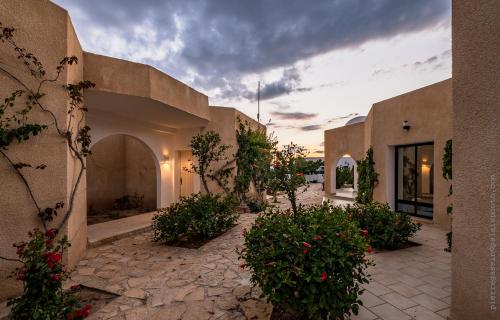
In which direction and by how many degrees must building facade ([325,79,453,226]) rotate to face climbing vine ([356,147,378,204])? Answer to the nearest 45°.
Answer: approximately 90° to its right

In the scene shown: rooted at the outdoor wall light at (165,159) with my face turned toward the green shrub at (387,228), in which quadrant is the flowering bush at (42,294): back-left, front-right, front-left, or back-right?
front-right

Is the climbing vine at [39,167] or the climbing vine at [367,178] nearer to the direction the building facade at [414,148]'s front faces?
the climbing vine at [39,167]

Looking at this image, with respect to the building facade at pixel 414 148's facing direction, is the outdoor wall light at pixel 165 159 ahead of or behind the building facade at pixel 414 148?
ahead

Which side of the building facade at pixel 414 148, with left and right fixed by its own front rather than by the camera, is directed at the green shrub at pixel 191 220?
front

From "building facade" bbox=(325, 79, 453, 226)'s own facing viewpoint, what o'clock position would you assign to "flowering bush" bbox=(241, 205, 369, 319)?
The flowering bush is roughly at 11 o'clock from the building facade.

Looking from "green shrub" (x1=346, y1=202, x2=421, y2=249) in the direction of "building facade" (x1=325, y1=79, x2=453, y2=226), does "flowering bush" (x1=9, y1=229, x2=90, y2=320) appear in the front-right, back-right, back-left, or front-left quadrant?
back-left

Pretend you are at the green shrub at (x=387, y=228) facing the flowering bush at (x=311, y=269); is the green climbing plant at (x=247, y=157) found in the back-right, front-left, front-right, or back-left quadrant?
back-right

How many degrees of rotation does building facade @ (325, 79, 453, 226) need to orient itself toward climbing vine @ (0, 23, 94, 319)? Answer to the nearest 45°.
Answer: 0° — it already faces it

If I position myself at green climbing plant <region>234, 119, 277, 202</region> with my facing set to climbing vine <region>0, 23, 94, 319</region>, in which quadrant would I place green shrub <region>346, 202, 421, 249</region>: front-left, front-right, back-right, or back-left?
front-left

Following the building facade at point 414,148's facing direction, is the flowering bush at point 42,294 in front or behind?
in front

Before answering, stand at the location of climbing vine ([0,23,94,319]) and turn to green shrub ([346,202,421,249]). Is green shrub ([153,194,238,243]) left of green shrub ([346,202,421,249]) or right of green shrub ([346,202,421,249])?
left

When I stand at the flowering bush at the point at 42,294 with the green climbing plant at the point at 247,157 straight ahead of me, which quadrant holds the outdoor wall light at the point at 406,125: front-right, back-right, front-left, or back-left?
front-right

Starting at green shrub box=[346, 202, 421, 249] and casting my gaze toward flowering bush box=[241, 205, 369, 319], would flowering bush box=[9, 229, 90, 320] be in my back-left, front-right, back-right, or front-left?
front-right

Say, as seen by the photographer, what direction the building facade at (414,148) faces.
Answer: facing the viewer and to the left of the viewer
